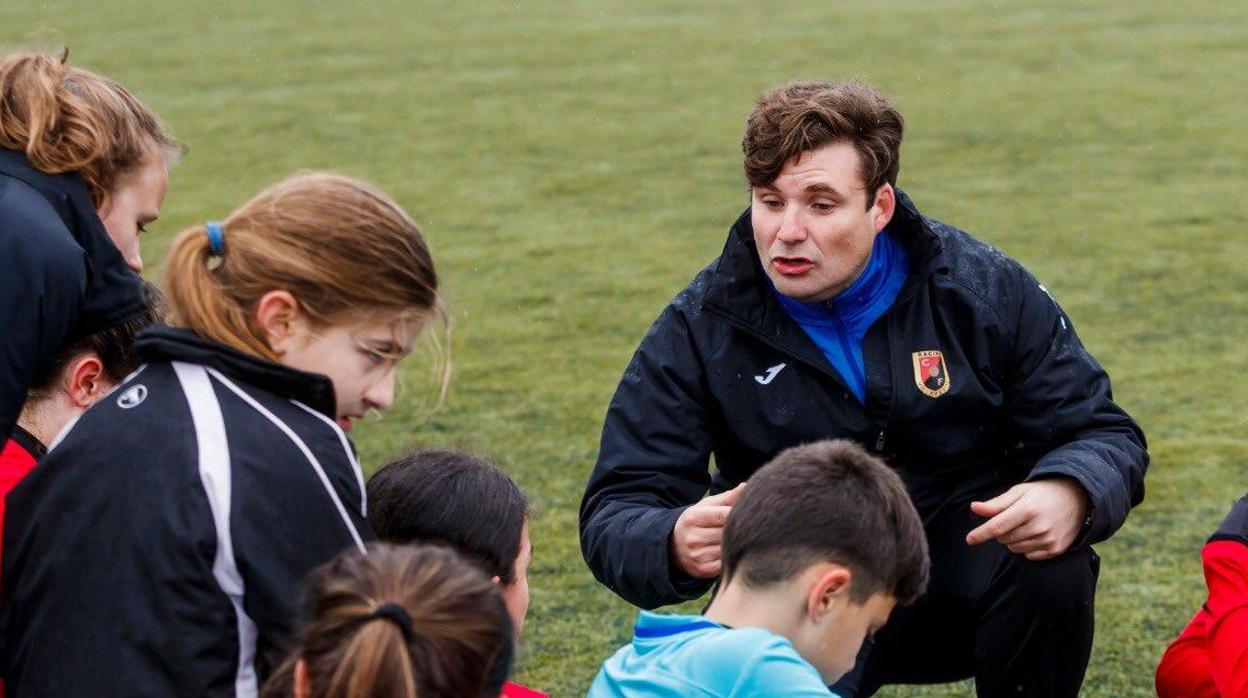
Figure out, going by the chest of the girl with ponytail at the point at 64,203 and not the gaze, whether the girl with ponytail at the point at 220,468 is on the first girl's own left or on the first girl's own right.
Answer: on the first girl's own right

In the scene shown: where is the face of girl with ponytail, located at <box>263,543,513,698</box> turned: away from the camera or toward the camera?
away from the camera

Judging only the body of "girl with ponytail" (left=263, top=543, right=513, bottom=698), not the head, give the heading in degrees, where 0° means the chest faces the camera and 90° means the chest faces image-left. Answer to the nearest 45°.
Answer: approximately 180°

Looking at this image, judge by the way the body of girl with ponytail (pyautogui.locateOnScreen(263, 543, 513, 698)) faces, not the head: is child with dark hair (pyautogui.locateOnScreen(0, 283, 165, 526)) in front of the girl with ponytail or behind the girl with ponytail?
in front

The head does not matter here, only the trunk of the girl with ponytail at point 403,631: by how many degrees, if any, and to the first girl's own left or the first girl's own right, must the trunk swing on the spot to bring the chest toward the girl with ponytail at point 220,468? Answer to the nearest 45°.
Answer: approximately 45° to the first girl's own left

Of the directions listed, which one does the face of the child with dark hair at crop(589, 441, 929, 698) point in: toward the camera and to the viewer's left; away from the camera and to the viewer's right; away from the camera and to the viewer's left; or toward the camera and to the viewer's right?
away from the camera and to the viewer's right

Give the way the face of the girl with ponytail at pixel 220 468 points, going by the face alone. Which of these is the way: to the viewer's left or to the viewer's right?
to the viewer's right

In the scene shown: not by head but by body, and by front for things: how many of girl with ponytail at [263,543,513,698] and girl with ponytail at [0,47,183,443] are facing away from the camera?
1

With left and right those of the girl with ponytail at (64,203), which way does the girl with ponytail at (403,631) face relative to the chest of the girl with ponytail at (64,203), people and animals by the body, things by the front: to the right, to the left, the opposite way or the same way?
to the left

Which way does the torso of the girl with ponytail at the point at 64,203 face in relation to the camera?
to the viewer's right

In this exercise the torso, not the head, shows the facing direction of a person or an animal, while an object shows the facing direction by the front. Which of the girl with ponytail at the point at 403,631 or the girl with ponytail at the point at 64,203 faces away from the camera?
the girl with ponytail at the point at 403,631
